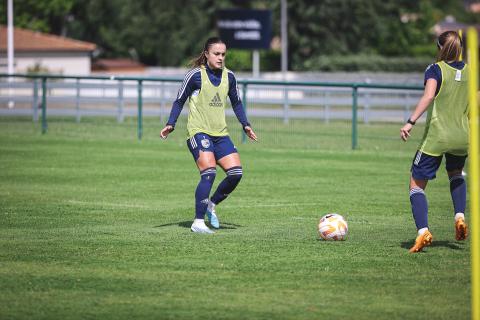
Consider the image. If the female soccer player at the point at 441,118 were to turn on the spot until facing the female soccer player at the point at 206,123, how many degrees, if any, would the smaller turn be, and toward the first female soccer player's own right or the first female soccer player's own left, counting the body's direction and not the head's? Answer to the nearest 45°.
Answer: approximately 45° to the first female soccer player's own left

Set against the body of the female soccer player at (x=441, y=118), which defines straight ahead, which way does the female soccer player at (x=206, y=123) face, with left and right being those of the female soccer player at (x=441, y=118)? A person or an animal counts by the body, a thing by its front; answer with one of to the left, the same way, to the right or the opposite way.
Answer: the opposite way

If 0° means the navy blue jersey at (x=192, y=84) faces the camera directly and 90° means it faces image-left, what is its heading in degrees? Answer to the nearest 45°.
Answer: approximately 0°

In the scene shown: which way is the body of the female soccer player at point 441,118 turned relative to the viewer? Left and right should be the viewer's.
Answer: facing away from the viewer and to the left of the viewer

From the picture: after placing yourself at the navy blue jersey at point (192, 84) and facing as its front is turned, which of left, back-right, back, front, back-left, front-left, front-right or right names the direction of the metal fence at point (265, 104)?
back

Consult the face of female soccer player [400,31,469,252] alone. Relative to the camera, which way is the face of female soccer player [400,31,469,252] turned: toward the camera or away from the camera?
away from the camera

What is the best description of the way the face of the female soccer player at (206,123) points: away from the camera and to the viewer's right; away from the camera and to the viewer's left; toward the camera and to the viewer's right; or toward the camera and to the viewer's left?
toward the camera and to the viewer's right

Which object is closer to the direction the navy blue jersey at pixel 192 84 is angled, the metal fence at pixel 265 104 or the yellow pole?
the yellow pole

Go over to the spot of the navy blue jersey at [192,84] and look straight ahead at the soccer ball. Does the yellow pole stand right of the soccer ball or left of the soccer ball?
right

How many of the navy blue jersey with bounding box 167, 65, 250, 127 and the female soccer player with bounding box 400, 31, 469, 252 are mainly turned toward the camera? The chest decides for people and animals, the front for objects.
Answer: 1

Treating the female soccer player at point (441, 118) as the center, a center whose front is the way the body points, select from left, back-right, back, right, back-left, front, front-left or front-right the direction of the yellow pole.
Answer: back-left
